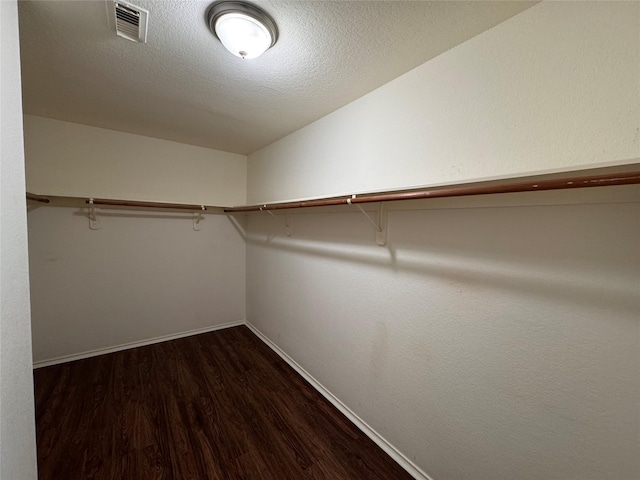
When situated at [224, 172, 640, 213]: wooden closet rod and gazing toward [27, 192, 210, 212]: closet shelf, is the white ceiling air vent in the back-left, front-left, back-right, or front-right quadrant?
front-left

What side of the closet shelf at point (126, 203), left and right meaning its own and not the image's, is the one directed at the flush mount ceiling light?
front

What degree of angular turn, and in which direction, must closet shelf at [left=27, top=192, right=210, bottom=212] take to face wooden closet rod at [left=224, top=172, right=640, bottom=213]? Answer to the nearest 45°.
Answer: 0° — it already faces it

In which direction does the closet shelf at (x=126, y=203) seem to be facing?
toward the camera

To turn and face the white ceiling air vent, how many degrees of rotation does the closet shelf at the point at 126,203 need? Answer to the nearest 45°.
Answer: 0° — it already faces it

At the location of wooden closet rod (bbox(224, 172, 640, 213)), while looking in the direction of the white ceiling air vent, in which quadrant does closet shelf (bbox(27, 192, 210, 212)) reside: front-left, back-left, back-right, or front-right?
front-right
